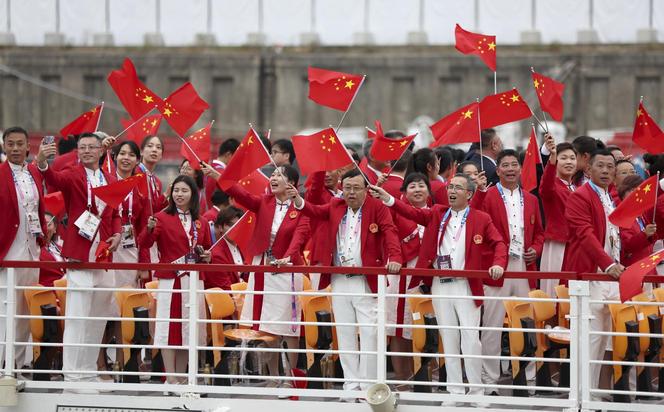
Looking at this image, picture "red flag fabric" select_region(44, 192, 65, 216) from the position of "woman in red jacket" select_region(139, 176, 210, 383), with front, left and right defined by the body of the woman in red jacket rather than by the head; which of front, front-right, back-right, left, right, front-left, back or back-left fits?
back-right

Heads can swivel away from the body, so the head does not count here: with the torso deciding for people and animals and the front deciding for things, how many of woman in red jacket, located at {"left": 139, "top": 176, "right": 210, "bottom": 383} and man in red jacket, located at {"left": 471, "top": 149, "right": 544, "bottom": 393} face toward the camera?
2

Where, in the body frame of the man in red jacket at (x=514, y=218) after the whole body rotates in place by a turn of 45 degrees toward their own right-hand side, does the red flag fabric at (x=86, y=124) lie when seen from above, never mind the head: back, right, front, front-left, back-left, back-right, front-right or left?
front-right

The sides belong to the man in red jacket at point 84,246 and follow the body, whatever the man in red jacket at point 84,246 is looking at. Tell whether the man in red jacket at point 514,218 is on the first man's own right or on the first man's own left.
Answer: on the first man's own left

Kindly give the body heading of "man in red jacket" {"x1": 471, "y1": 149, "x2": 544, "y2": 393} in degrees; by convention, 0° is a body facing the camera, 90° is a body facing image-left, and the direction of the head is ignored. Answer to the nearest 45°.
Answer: approximately 0°

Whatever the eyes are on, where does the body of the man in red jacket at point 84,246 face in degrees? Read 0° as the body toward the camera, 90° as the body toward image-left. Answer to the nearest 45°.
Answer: approximately 0°

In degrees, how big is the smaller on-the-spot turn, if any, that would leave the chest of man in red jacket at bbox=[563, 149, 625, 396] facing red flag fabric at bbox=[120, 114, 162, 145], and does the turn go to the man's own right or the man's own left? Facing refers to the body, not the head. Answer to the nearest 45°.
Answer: approximately 135° to the man's own right
